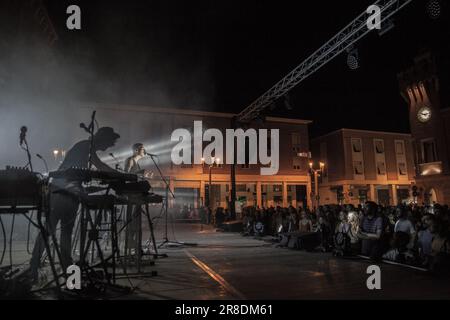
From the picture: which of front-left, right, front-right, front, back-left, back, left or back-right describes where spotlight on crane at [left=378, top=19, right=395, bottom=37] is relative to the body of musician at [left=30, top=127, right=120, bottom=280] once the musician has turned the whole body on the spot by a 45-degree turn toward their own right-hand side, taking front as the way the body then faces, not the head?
front-left

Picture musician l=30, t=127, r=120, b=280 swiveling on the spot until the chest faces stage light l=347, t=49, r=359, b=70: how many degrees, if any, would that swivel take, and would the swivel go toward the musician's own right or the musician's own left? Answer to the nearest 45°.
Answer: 0° — they already face it

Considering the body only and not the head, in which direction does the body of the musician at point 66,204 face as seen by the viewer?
to the viewer's right

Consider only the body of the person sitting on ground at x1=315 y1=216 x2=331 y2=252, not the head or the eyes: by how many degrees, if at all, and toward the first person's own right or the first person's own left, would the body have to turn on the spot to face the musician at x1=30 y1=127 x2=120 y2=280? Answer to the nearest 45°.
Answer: approximately 45° to the first person's own left

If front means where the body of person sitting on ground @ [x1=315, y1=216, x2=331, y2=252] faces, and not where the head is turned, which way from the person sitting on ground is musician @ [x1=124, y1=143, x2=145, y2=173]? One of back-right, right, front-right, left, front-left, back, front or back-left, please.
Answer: front-left

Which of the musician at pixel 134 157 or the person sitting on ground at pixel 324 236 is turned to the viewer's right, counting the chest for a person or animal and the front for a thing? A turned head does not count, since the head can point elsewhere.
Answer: the musician

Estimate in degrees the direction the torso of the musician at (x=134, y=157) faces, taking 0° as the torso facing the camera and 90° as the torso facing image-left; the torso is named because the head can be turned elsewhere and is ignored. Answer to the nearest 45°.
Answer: approximately 270°

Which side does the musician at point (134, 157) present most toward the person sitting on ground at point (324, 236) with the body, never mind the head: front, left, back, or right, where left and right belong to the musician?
front

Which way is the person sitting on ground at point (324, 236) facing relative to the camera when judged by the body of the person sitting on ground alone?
to the viewer's left

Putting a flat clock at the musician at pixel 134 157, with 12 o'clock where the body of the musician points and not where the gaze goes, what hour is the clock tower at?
The clock tower is roughly at 11 o'clock from the musician.
